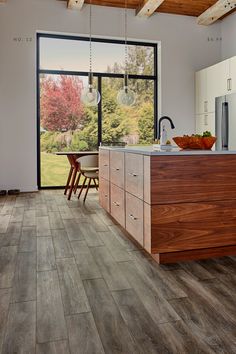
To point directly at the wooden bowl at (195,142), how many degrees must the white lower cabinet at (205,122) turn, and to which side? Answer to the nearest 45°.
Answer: approximately 45° to its left

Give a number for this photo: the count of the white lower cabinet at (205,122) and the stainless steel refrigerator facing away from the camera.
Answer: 0

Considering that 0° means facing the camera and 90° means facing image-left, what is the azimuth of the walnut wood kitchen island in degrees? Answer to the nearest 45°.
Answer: approximately 90°

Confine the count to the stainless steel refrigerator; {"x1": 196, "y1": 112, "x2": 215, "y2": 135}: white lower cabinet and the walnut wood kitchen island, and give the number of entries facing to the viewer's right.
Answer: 0

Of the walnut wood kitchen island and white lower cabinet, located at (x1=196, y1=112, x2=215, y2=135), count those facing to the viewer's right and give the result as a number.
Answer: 0

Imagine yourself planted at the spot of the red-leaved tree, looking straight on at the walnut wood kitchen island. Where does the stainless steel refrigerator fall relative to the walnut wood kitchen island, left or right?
left

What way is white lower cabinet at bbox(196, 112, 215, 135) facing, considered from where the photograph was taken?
facing the viewer and to the left of the viewer
